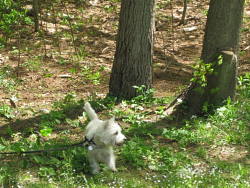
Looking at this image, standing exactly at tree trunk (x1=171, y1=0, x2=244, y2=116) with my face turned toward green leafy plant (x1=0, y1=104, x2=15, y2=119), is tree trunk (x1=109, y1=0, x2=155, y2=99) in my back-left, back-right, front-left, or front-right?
front-right

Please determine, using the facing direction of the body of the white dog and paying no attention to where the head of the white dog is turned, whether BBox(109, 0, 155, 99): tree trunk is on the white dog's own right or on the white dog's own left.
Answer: on the white dog's own left

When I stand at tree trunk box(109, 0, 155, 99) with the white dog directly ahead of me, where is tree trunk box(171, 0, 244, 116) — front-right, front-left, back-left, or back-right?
front-left

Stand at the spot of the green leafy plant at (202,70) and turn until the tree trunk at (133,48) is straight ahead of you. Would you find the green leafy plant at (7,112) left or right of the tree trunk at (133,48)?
left

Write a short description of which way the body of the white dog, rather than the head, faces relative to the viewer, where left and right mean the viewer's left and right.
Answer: facing the viewer and to the right of the viewer

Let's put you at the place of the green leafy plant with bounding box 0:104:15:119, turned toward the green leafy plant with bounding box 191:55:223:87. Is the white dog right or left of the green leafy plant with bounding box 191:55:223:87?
right

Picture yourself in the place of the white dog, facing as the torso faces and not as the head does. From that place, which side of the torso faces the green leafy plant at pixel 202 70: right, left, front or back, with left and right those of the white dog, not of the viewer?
left

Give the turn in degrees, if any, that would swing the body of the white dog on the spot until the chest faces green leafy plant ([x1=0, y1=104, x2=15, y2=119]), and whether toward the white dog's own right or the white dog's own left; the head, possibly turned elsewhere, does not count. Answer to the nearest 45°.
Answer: approximately 180°

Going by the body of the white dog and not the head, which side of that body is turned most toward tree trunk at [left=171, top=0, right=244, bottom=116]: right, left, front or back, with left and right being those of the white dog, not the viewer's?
left
